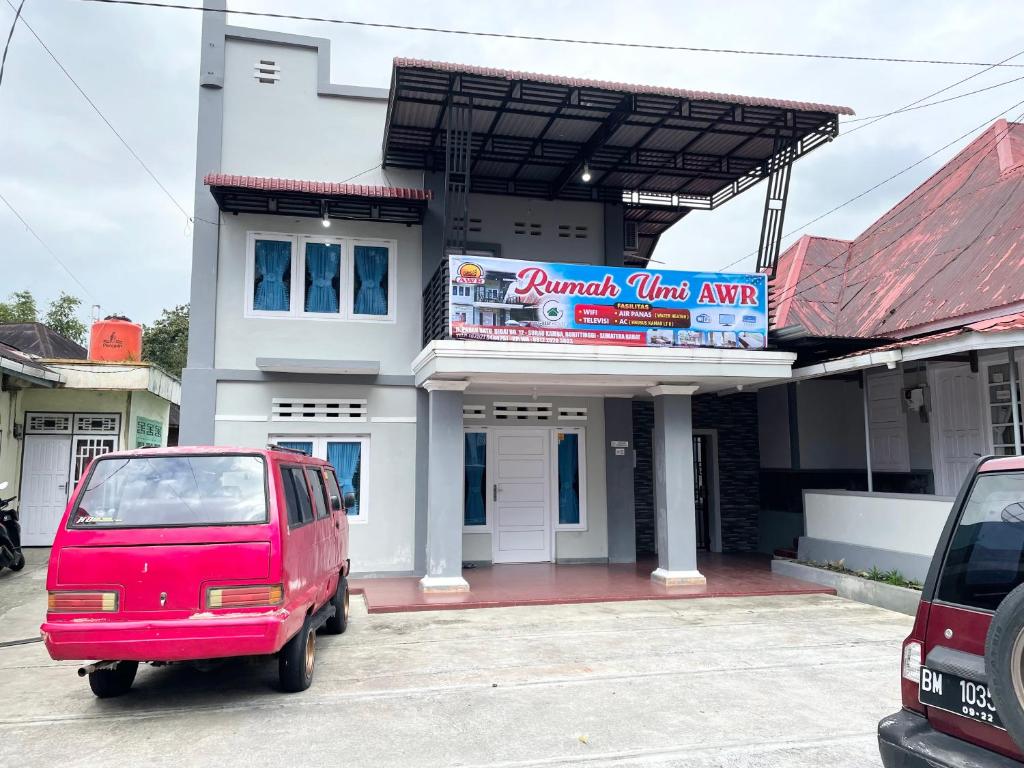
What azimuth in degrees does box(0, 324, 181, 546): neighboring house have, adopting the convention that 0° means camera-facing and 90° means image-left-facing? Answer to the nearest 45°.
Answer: approximately 0°

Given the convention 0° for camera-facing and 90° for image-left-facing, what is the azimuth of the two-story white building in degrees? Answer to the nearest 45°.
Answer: approximately 0°

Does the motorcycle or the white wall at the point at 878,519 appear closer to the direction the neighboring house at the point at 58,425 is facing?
the motorcycle

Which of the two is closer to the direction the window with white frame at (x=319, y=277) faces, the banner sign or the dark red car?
the dark red car

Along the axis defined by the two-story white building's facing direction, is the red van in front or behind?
in front

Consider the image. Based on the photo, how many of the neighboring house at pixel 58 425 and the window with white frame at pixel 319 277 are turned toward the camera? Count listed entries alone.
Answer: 2

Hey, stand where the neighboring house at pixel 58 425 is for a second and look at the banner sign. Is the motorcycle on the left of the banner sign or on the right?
right

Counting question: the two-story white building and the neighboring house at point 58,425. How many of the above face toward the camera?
2

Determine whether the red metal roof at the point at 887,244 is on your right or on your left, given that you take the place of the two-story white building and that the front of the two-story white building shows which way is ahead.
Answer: on your left

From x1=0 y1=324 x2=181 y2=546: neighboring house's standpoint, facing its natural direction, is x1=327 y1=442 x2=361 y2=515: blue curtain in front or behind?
in front

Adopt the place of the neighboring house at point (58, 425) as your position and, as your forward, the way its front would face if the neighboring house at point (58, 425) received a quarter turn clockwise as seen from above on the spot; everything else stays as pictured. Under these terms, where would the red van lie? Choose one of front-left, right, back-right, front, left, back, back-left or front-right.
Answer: left

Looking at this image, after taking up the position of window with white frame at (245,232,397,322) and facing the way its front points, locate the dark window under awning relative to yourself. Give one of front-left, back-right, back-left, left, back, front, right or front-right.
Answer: left

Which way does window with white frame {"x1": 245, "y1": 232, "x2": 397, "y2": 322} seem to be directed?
toward the camera
